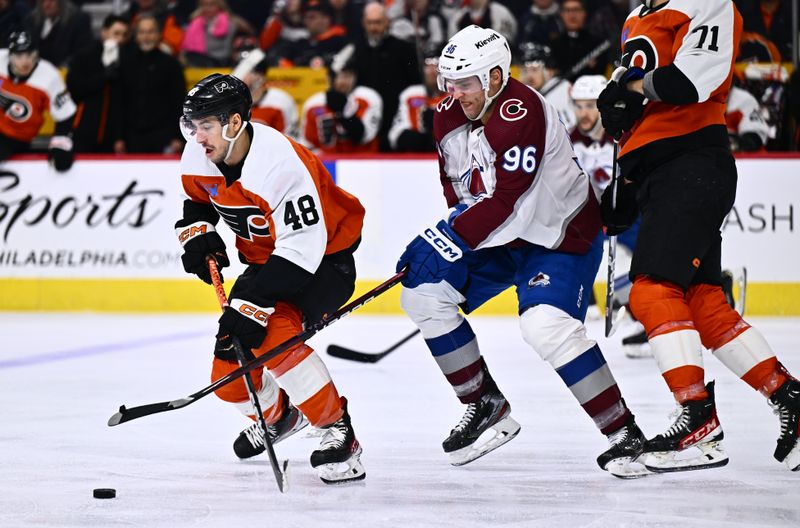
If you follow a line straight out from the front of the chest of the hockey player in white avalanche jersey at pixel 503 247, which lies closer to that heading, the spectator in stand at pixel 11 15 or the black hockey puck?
the black hockey puck

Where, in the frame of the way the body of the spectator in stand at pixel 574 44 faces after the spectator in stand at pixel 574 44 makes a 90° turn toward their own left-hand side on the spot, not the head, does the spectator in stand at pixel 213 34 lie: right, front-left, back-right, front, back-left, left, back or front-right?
back

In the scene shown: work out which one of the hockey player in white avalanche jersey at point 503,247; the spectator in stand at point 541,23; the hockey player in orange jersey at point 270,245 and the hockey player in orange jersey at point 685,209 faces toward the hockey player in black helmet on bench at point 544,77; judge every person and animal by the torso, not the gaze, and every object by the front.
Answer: the spectator in stand at point 541,23

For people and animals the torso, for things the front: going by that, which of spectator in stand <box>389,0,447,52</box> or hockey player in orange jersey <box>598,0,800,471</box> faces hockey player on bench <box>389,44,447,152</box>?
spectator in stand <box>389,0,447,52</box>

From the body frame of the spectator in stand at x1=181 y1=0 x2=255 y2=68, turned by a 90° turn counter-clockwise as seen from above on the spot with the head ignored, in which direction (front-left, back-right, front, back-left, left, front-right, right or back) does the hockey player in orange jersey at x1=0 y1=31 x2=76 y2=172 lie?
back-right

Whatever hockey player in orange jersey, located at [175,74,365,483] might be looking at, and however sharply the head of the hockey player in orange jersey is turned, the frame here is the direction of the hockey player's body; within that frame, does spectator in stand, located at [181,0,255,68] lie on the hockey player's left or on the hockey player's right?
on the hockey player's right

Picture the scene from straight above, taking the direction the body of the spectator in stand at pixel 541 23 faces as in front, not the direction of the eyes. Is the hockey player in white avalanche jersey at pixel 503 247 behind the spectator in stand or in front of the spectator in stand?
in front

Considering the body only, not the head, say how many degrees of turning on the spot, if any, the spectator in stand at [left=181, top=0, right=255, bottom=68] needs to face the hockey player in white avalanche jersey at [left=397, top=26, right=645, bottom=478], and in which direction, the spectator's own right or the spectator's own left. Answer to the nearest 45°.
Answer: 0° — they already face them

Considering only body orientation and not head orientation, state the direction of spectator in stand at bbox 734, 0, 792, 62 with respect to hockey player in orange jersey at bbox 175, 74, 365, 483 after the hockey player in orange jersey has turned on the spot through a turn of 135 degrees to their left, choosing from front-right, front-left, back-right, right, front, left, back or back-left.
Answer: front-left

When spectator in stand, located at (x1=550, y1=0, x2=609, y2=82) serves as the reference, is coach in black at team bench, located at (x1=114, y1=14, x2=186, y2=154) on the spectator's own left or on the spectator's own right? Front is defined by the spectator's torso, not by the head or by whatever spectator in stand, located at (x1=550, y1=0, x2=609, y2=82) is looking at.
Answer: on the spectator's own right

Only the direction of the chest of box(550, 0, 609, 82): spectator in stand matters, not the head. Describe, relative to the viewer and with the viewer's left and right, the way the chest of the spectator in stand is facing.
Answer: facing the viewer

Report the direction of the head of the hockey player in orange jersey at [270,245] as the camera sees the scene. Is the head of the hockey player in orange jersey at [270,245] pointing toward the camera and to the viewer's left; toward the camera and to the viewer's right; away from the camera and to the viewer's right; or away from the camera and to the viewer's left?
toward the camera and to the viewer's left

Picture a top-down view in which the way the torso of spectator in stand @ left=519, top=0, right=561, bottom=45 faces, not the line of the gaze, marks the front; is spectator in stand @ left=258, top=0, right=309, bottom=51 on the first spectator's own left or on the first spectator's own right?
on the first spectator's own right
